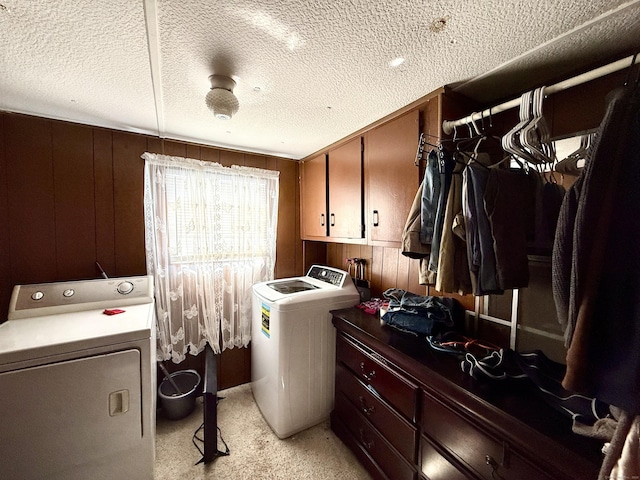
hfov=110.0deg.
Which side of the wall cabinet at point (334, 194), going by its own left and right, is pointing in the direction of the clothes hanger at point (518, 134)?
left

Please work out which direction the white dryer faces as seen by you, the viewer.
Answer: facing the viewer

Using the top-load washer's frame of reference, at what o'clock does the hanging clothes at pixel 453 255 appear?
The hanging clothes is roughly at 9 o'clock from the top-load washer.

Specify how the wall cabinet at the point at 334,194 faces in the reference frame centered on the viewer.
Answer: facing the viewer and to the left of the viewer

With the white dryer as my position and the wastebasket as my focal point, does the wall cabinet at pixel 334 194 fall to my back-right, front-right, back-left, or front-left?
front-right

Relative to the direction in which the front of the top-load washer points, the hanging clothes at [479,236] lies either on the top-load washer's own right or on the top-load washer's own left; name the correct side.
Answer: on the top-load washer's own left

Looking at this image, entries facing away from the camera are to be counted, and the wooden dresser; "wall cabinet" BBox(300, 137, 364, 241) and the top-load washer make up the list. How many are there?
0
